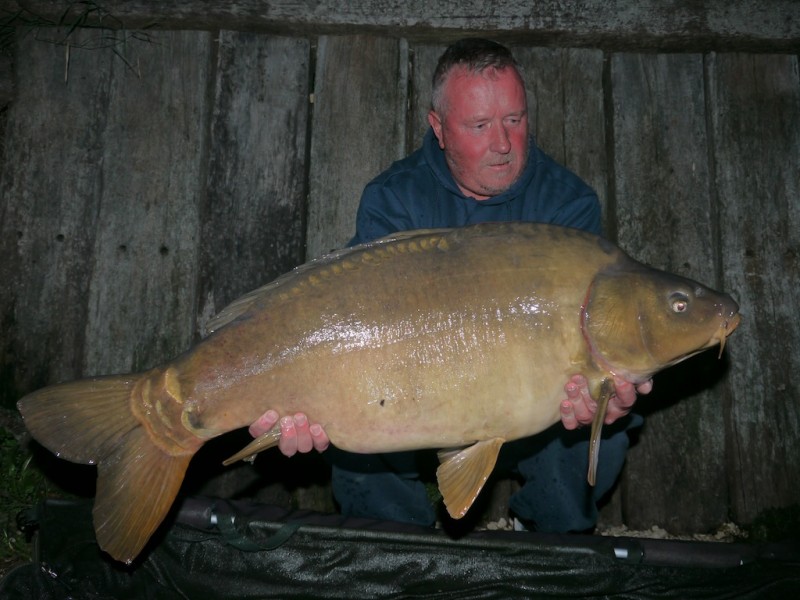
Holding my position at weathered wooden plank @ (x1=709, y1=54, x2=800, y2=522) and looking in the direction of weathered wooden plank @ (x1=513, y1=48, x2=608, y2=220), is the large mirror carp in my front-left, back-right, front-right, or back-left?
front-left

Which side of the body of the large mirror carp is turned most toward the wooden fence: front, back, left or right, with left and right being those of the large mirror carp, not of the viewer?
left

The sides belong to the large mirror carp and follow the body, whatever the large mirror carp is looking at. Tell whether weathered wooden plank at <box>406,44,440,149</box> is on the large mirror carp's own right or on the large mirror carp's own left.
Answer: on the large mirror carp's own left

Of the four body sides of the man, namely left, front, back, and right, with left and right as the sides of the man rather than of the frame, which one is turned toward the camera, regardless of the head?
front

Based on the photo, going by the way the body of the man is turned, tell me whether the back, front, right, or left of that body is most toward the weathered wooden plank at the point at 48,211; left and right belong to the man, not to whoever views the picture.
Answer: right

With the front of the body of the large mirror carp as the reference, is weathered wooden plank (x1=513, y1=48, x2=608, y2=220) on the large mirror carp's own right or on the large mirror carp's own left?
on the large mirror carp's own left

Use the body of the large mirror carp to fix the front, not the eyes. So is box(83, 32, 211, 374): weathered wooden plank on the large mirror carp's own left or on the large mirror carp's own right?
on the large mirror carp's own left

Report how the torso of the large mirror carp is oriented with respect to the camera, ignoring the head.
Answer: to the viewer's right
